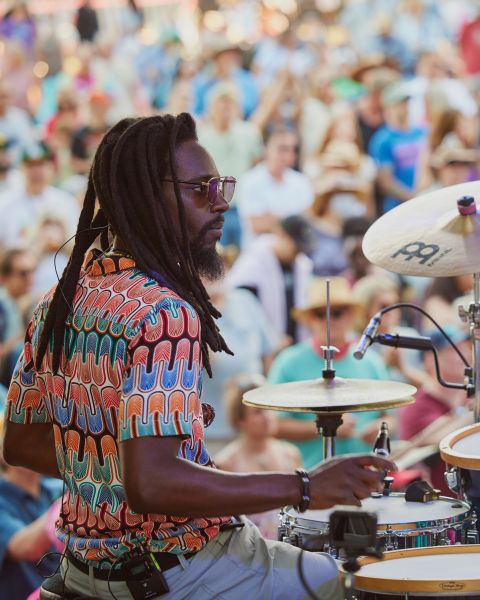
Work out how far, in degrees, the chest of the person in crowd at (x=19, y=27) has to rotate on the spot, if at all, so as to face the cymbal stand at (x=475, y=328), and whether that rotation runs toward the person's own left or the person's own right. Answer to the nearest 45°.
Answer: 0° — they already face it

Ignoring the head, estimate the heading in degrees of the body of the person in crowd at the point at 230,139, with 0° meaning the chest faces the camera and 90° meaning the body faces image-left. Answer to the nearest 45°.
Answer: approximately 0°

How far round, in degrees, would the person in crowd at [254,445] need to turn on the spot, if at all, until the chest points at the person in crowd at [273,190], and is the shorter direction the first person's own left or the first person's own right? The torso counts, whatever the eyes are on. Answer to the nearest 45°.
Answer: approximately 180°

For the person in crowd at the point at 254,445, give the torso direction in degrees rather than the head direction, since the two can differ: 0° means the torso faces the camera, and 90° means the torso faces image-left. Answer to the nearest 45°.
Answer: approximately 0°

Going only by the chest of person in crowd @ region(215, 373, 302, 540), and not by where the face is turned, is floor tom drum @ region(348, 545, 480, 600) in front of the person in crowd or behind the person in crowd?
in front

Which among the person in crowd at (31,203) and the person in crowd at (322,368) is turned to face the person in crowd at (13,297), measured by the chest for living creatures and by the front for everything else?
the person in crowd at (31,203)

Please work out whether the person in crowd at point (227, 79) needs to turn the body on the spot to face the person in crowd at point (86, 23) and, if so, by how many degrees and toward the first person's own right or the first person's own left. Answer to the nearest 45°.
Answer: approximately 135° to the first person's own right

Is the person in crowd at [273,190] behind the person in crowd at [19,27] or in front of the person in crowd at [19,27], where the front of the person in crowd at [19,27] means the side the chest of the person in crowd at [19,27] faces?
in front
